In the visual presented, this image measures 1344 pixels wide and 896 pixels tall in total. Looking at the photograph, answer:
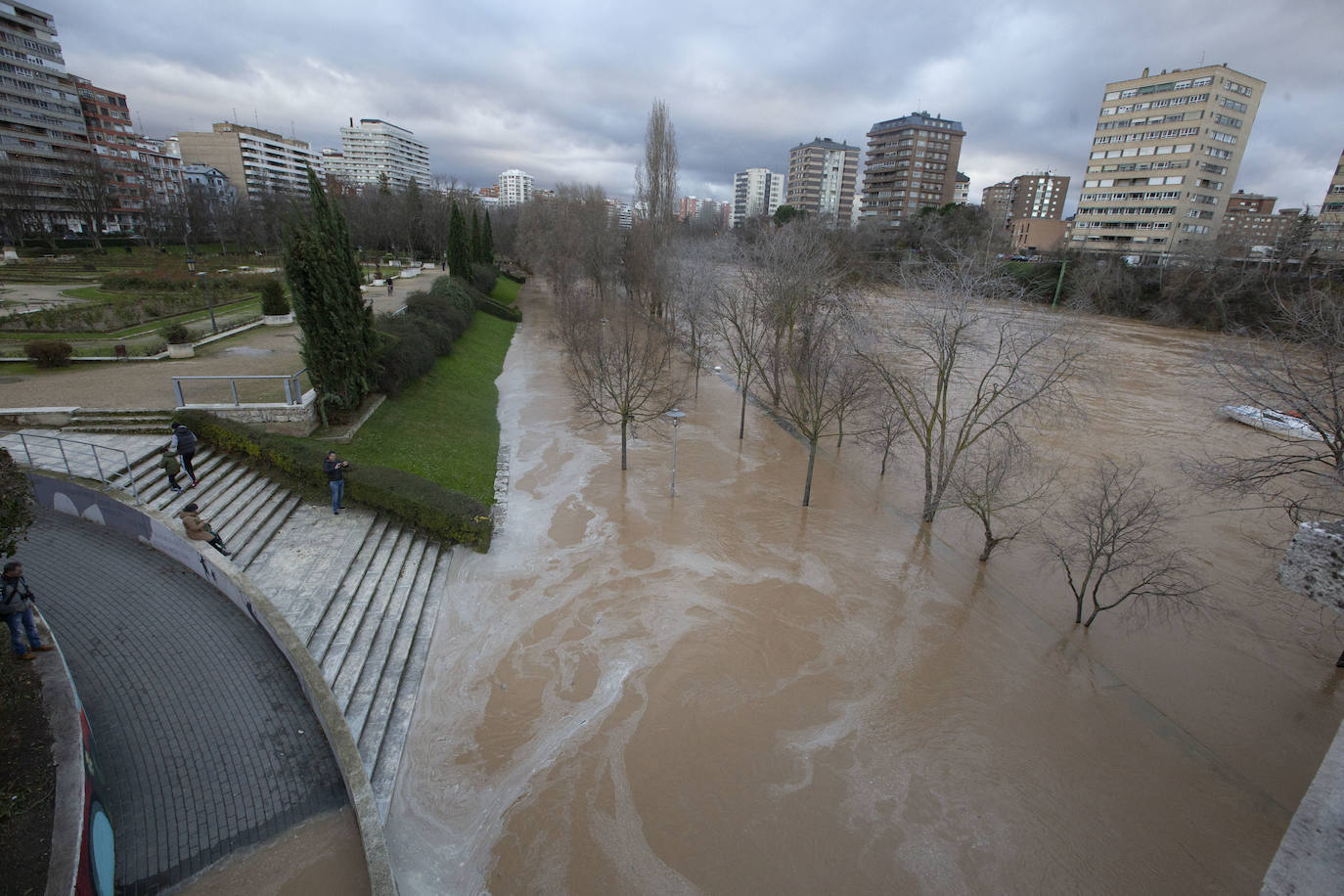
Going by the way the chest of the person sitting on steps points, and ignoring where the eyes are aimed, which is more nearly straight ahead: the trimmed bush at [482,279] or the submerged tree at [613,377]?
the submerged tree

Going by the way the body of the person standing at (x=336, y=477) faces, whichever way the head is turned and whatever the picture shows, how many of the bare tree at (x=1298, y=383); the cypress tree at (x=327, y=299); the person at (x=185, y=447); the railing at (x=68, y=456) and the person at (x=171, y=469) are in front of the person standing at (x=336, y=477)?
1

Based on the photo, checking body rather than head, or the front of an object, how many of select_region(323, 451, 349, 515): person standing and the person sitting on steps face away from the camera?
0

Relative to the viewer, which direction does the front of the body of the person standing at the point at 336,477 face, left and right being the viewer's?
facing the viewer and to the right of the viewer

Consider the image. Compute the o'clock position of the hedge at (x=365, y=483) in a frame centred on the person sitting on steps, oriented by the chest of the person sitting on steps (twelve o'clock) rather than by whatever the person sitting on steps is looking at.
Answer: The hedge is roughly at 11 o'clock from the person sitting on steps.

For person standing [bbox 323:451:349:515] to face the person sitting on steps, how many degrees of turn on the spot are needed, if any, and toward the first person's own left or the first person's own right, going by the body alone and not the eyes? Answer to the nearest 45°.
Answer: approximately 90° to the first person's own right

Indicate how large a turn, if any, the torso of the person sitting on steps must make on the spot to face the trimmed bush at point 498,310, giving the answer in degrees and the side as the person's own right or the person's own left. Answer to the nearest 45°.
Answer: approximately 45° to the person's own left

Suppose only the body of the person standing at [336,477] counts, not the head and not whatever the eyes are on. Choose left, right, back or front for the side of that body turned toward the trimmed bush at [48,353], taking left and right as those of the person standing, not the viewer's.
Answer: back

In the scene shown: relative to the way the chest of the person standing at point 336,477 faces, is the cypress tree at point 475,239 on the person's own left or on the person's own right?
on the person's own left

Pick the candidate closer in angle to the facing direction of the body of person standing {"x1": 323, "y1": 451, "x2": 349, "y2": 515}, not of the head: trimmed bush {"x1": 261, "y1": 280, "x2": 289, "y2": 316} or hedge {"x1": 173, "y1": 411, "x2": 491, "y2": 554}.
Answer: the hedge

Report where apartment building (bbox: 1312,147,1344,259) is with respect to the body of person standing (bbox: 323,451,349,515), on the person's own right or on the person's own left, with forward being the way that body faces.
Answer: on the person's own left

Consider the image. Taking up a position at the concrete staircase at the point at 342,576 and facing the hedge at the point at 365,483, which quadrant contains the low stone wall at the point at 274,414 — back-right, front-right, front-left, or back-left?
front-left

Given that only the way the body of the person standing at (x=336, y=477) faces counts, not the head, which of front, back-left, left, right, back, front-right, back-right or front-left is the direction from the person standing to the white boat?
front-left

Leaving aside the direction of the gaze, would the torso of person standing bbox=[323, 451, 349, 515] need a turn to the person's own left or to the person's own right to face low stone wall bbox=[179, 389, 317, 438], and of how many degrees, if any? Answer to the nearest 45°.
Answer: approximately 135° to the person's own left

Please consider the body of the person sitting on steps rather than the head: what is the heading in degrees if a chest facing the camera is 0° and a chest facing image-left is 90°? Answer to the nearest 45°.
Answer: approximately 270°

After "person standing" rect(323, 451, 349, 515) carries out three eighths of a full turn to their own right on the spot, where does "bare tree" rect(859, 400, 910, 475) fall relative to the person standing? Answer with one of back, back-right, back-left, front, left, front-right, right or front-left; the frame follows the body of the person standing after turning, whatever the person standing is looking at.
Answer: back
